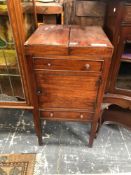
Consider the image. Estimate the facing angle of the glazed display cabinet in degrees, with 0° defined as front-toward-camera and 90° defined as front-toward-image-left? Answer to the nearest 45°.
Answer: approximately 0°

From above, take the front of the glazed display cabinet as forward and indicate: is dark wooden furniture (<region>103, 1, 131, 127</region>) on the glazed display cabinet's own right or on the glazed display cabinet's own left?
on the glazed display cabinet's own left
